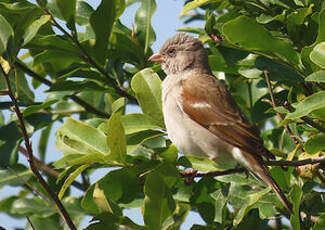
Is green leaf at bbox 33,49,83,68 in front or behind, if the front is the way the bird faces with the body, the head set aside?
in front

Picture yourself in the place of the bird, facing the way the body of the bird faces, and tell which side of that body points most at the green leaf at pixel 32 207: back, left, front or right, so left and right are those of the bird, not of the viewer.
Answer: front

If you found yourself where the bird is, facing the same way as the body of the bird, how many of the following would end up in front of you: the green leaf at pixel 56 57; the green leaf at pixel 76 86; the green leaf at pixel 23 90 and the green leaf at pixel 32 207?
4

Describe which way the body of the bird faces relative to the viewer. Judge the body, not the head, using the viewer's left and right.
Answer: facing to the left of the viewer

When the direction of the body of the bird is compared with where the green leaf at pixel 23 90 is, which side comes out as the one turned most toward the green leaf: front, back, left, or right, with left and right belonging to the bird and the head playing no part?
front

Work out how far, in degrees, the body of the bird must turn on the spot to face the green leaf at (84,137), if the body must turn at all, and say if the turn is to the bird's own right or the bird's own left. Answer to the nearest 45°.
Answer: approximately 45° to the bird's own left

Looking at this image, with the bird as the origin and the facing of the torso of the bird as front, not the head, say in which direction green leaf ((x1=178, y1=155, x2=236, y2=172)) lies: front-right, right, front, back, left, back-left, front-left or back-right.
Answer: left

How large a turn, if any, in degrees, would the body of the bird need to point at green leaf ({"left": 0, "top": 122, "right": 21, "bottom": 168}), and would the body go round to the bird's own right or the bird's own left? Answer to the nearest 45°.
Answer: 0° — it already faces it
